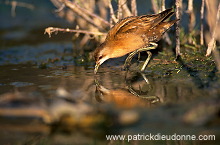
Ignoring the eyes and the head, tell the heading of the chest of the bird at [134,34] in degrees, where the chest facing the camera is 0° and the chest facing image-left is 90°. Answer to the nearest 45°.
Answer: approximately 90°
